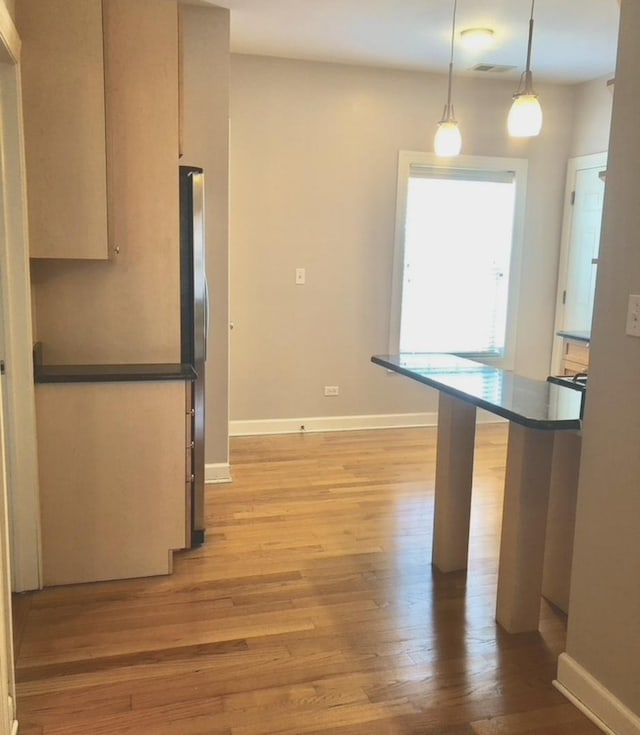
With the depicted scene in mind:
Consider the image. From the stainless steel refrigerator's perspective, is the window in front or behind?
in front

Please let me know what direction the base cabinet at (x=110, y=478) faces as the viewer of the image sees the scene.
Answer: facing to the right of the viewer

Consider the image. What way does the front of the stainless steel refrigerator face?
to the viewer's right

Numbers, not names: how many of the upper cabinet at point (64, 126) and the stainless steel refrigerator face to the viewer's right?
2

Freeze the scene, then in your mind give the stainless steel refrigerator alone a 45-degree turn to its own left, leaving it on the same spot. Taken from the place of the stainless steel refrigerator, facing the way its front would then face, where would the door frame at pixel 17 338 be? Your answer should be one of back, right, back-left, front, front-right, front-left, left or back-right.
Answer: back

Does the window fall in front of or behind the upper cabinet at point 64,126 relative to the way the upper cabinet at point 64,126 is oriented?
in front

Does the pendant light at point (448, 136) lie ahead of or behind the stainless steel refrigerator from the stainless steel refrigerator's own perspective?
ahead
